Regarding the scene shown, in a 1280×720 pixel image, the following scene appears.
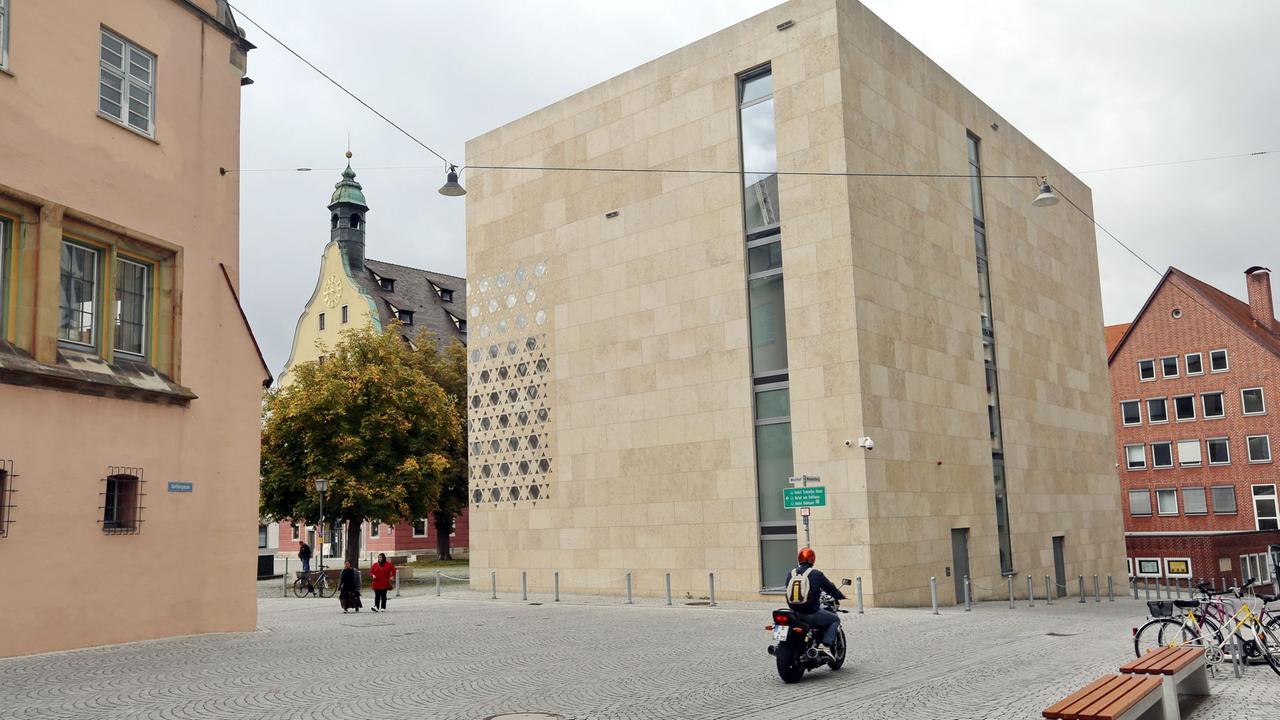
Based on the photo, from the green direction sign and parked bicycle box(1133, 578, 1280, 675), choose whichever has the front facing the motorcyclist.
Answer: the green direction sign

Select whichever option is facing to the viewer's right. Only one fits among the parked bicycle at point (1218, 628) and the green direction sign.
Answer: the parked bicycle

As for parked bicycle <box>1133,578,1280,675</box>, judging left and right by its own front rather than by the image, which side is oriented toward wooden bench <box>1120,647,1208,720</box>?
right

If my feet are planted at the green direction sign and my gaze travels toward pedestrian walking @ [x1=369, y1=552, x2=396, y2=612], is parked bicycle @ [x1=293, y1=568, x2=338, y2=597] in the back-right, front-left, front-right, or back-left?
front-right

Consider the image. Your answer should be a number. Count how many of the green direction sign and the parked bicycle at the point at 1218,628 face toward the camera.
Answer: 1

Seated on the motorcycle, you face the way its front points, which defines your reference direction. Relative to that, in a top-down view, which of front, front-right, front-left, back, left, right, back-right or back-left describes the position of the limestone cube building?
front-left

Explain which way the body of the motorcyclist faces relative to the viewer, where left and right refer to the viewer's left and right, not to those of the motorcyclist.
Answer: facing away from the viewer and to the right of the viewer

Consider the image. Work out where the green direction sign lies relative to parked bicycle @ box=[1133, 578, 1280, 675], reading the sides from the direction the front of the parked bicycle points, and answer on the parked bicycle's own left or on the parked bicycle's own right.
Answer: on the parked bicycle's own left

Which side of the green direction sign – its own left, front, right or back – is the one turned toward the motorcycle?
front

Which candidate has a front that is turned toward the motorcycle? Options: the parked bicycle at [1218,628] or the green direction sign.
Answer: the green direction sign

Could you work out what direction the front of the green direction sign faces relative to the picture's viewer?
facing the viewer

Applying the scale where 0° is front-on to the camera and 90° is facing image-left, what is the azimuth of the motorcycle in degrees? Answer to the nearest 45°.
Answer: approximately 225°

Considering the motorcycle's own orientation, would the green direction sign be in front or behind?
in front

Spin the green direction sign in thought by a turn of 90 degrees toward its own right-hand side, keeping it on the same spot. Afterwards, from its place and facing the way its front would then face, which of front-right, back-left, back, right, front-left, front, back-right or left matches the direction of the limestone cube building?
right

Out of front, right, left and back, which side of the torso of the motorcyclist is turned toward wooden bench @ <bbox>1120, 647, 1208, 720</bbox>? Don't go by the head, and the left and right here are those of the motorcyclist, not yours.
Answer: right

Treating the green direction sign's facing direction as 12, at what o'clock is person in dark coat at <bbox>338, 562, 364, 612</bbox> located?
The person in dark coat is roughly at 3 o'clock from the green direction sign.

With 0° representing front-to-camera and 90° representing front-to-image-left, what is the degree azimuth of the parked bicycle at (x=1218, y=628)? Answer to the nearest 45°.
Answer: approximately 270°
